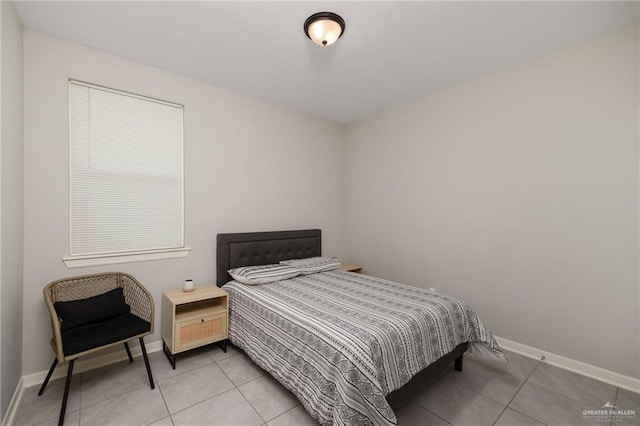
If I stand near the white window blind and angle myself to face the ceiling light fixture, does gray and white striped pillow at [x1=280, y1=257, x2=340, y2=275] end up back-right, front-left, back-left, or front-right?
front-left

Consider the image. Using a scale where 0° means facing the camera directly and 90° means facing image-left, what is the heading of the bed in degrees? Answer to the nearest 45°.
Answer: approximately 315°

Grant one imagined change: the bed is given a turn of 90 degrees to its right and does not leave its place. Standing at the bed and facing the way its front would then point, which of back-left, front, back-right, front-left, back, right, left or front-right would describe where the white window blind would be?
front-right

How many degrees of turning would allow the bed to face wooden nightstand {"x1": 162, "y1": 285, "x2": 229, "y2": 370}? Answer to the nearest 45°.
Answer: approximately 135° to its right
